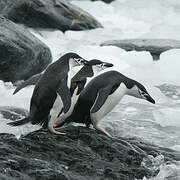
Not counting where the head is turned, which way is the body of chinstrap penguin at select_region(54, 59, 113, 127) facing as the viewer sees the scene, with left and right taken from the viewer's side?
facing to the right of the viewer

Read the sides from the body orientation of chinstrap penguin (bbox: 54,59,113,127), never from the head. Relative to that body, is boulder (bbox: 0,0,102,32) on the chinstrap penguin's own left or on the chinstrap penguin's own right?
on the chinstrap penguin's own left

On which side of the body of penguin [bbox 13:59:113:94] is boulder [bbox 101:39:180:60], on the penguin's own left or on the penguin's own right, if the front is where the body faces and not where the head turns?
on the penguin's own left

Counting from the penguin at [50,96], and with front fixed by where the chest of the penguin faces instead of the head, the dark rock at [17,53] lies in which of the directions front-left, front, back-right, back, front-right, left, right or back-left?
left

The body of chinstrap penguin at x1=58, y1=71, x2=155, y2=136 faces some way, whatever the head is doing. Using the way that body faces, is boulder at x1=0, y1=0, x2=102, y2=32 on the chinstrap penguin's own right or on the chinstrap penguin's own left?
on the chinstrap penguin's own left

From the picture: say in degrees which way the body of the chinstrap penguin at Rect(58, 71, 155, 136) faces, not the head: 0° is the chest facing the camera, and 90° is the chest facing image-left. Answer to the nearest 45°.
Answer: approximately 270°

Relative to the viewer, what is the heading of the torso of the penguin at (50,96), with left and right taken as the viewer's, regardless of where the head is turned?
facing to the right of the viewer

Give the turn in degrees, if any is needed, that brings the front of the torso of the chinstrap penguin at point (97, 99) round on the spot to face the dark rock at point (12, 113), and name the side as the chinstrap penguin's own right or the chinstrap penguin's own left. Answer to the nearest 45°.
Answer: approximately 135° to the chinstrap penguin's own left
